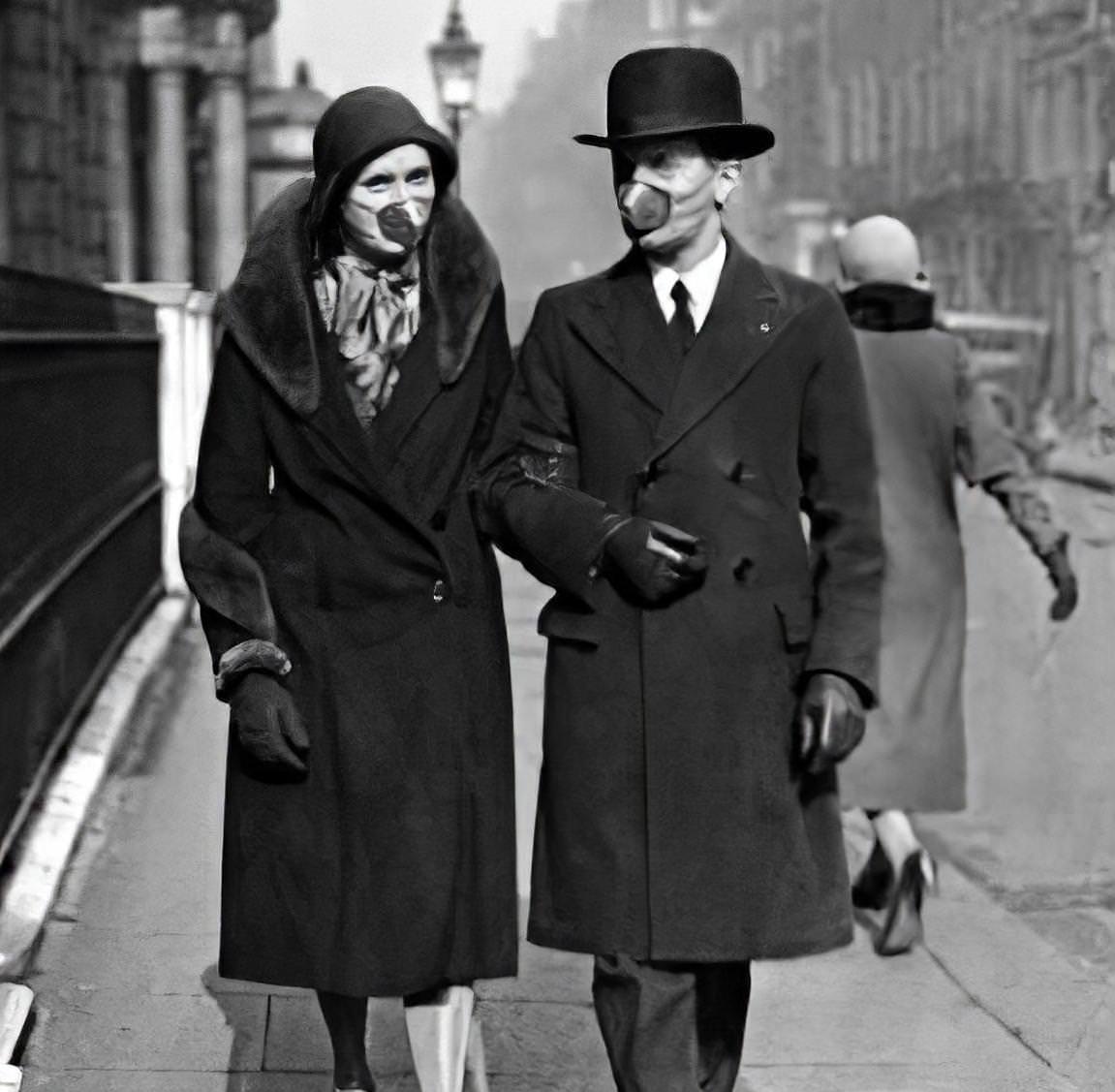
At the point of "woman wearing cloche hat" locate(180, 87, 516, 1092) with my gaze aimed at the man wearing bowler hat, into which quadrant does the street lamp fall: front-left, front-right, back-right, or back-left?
back-left

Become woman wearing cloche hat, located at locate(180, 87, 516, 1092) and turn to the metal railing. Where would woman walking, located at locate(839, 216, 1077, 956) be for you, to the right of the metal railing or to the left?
right

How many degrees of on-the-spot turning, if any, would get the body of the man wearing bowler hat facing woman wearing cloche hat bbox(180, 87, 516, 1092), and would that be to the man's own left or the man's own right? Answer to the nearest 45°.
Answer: approximately 90° to the man's own right

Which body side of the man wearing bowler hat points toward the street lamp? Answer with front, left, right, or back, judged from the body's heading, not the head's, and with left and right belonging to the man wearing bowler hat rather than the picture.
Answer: back

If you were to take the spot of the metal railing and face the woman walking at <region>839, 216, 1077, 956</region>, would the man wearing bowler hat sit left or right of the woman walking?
right

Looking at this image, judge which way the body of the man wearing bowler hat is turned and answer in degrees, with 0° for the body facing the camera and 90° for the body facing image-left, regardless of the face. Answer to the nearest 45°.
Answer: approximately 0°

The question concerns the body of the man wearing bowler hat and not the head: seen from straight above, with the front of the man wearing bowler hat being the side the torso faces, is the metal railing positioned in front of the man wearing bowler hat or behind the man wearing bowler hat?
behind

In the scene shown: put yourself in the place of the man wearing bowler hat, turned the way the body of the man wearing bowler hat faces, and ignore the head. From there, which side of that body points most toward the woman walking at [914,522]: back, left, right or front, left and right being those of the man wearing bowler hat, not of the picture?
back
